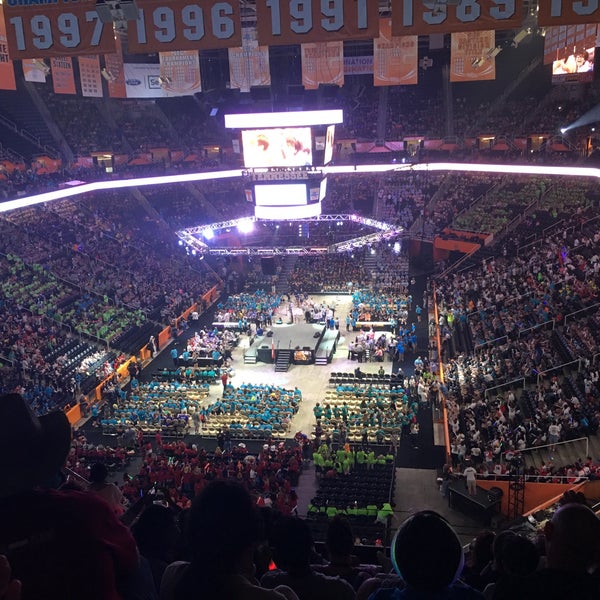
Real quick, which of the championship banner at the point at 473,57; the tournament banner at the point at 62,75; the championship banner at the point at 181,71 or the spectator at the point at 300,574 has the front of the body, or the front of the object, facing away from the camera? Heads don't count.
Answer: the spectator

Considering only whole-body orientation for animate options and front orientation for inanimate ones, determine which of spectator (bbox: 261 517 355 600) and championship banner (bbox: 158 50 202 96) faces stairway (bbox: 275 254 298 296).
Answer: the spectator

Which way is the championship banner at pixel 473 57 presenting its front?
toward the camera

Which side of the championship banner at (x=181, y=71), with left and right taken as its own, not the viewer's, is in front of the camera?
front

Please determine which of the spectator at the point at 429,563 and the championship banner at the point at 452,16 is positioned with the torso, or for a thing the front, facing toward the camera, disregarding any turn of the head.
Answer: the championship banner

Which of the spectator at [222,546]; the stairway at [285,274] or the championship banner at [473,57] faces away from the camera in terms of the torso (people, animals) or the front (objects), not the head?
the spectator

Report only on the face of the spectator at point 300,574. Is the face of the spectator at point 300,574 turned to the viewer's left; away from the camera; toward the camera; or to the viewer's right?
away from the camera

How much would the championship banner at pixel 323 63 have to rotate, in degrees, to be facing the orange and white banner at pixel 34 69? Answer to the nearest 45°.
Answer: approximately 90° to its right

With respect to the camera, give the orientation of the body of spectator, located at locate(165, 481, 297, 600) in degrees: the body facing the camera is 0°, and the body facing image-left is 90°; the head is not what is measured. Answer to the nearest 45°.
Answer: approximately 180°

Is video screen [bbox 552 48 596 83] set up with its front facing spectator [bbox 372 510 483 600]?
yes

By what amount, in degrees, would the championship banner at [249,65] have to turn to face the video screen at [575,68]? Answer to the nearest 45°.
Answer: approximately 90° to its left

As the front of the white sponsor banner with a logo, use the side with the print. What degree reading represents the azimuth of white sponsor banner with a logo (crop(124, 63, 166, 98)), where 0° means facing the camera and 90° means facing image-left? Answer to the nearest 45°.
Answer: approximately 0°

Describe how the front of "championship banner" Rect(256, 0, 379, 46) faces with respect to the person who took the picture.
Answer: facing the viewer

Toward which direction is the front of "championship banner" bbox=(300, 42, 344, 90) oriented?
toward the camera

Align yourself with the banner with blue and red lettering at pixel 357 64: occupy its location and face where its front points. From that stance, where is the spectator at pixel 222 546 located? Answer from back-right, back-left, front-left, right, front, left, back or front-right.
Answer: front

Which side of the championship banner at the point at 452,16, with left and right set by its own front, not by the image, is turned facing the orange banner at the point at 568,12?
left

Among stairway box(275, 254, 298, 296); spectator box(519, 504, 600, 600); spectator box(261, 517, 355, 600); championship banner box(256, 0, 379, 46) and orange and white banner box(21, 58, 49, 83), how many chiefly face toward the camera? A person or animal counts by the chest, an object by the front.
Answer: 3
